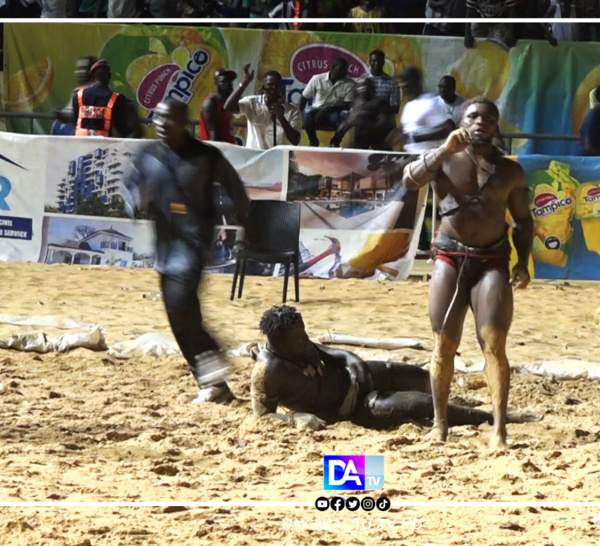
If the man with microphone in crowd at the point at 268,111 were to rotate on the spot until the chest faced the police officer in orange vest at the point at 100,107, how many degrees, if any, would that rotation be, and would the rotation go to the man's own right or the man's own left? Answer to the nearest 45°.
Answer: approximately 90° to the man's own right

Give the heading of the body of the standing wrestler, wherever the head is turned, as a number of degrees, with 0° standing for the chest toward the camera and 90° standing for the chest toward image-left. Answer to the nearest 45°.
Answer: approximately 0°

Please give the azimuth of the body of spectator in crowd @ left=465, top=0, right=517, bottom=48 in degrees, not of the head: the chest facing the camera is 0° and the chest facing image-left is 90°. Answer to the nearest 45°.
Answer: approximately 0°

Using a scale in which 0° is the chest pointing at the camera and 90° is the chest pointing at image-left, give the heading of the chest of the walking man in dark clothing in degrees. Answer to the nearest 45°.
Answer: approximately 45°

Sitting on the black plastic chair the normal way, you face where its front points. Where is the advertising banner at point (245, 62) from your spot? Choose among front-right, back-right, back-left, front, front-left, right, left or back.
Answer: back

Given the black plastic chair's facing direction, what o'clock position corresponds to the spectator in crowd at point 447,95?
The spectator in crowd is roughly at 8 o'clock from the black plastic chair.
